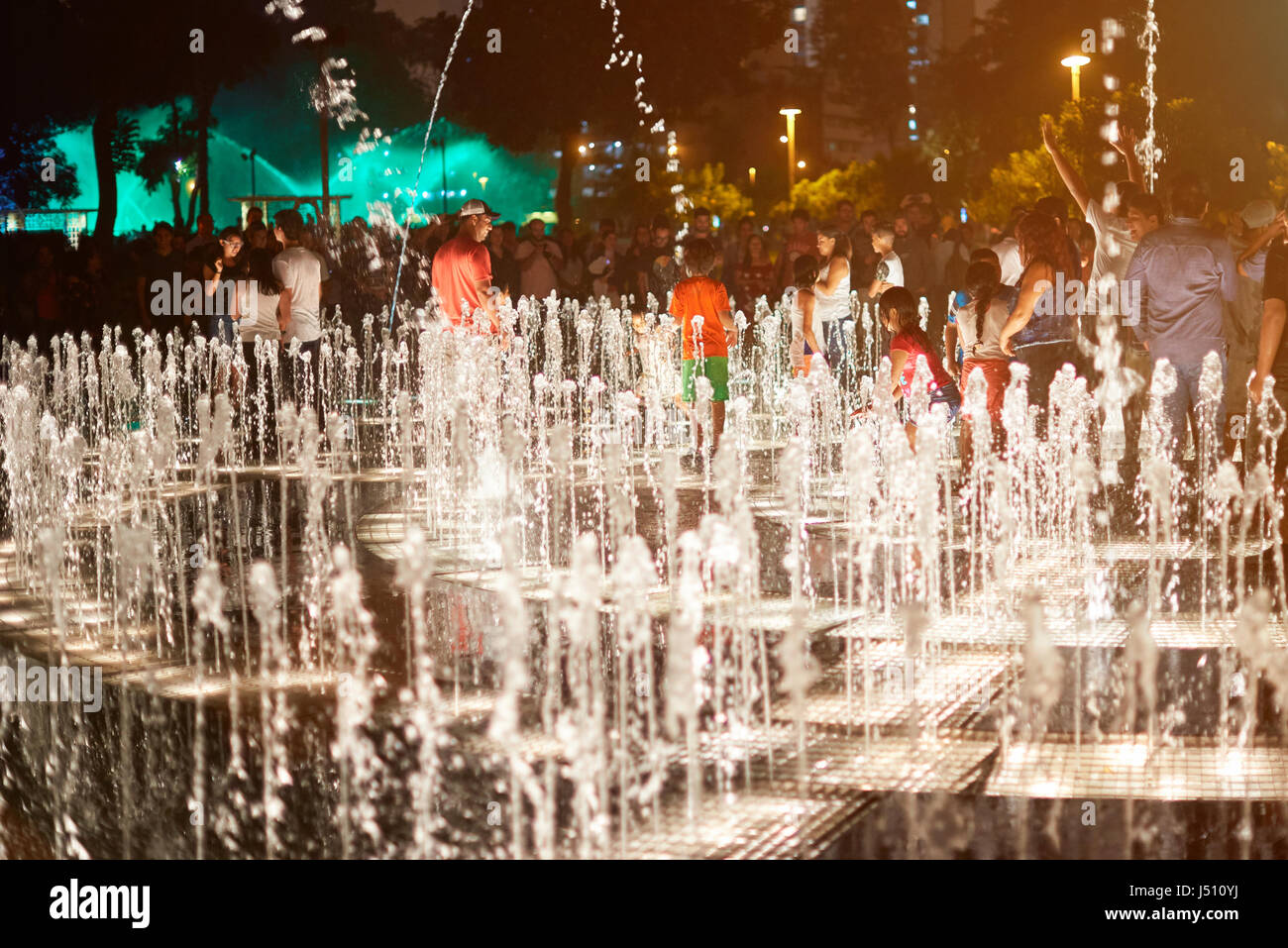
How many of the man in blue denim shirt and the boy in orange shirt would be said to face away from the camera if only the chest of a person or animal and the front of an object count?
2

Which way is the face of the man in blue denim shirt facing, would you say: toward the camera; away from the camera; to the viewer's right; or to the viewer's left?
away from the camera

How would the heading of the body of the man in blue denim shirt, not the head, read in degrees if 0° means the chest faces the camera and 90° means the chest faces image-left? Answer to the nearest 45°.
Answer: approximately 180°

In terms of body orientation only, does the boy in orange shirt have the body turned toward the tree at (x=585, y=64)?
yes

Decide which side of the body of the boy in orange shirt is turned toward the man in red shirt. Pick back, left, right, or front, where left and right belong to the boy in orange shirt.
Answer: left

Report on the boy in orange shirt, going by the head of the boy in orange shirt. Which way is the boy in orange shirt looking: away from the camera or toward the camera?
away from the camera

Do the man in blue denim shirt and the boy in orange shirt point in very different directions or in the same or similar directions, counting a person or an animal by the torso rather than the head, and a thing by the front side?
same or similar directions

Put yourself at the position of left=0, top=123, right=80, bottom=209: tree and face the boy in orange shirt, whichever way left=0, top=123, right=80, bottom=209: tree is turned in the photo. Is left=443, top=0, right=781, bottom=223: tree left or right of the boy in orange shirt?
left

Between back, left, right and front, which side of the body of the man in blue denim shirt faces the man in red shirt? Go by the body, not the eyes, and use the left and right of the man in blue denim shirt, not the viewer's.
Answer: left

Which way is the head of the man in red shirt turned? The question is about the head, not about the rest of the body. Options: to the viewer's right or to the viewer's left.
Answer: to the viewer's right

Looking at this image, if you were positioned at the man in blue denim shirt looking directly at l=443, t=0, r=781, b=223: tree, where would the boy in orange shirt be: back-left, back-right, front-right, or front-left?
front-left

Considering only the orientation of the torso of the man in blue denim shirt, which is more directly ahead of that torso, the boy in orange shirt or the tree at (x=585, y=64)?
the tree

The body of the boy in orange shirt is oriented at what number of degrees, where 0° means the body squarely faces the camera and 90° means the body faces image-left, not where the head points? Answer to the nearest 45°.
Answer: approximately 180°

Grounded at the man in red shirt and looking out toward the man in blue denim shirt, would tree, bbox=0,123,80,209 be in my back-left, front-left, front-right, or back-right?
back-left
